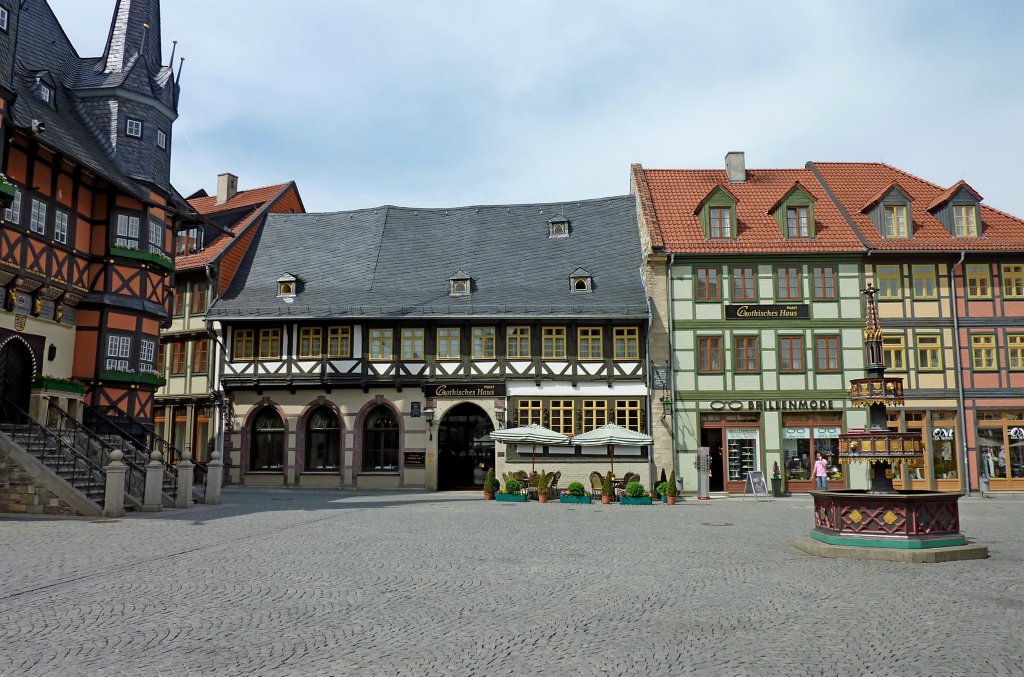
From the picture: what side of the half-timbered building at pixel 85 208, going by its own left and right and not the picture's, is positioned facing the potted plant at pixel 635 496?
front

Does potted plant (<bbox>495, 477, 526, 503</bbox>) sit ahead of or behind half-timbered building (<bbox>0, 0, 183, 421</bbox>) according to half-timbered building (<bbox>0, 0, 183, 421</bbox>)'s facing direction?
ahead

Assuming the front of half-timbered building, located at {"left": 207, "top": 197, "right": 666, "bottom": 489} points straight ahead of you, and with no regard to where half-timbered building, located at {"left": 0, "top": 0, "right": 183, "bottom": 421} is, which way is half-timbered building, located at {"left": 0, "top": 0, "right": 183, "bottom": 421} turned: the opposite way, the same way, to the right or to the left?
to the left

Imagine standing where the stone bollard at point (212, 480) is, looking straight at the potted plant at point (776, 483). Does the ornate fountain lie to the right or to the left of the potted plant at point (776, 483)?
right

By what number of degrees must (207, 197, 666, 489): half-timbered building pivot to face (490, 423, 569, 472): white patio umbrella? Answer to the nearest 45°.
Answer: approximately 45° to its left

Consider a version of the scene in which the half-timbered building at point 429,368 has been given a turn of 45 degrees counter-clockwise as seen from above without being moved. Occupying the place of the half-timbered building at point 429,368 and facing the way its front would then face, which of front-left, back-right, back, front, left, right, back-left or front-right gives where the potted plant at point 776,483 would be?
front-left

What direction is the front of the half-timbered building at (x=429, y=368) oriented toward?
toward the camera

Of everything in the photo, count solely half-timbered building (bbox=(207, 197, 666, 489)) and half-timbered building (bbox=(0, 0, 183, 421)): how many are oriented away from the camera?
0

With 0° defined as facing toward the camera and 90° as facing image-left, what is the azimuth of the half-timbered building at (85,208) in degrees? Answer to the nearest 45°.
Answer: approximately 315°

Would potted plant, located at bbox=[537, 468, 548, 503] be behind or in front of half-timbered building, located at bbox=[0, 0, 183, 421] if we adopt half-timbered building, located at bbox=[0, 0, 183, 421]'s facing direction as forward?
in front

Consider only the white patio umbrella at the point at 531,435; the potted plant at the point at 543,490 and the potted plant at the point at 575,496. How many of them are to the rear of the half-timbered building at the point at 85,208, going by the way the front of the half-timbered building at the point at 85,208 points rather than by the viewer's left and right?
0

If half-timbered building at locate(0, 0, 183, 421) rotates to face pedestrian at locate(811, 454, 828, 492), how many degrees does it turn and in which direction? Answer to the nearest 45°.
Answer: approximately 45° to its left
